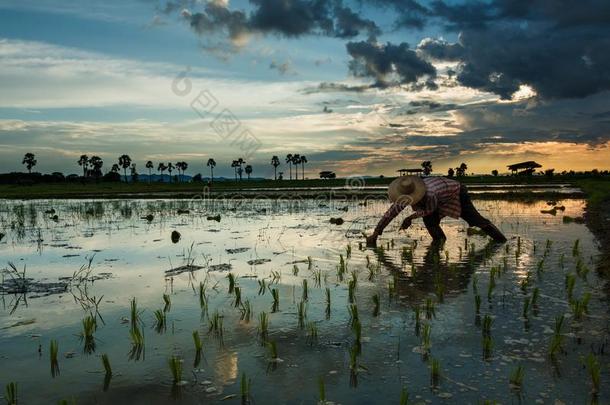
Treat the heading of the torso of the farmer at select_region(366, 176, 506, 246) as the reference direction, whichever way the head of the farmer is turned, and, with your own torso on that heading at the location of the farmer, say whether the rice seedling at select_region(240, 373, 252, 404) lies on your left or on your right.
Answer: on your left

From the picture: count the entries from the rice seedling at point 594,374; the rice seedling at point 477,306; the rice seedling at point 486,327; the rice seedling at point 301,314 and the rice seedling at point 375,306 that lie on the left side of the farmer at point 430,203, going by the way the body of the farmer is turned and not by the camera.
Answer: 5

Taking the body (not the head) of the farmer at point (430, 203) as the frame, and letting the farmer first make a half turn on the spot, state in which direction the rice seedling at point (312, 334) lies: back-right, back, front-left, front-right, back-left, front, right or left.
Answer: right

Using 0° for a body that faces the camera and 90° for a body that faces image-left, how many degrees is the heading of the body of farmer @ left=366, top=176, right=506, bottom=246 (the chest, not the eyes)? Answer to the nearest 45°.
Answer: approximately 90°

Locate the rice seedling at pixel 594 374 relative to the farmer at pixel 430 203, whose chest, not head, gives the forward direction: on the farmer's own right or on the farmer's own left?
on the farmer's own left

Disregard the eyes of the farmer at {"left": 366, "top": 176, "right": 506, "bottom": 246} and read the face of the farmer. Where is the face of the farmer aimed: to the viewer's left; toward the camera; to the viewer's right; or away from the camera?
to the viewer's left

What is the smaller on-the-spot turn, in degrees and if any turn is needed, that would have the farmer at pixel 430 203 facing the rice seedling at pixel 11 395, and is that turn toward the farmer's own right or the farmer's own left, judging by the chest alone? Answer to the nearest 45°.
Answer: approximately 90° to the farmer's own left

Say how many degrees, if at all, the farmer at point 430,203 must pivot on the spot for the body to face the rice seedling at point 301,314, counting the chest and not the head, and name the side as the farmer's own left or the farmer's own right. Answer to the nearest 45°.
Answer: approximately 90° to the farmer's own left

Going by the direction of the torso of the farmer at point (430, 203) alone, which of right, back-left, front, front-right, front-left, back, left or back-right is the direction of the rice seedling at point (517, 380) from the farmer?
left

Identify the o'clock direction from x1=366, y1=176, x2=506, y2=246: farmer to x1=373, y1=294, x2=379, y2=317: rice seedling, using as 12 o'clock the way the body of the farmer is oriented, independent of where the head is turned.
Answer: The rice seedling is roughly at 9 o'clock from the farmer.

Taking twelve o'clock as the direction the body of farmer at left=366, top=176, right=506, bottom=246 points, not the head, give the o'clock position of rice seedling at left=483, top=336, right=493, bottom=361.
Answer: The rice seedling is roughly at 9 o'clock from the farmer.

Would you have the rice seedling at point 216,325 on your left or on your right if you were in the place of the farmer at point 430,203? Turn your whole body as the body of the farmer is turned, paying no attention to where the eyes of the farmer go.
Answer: on your left
